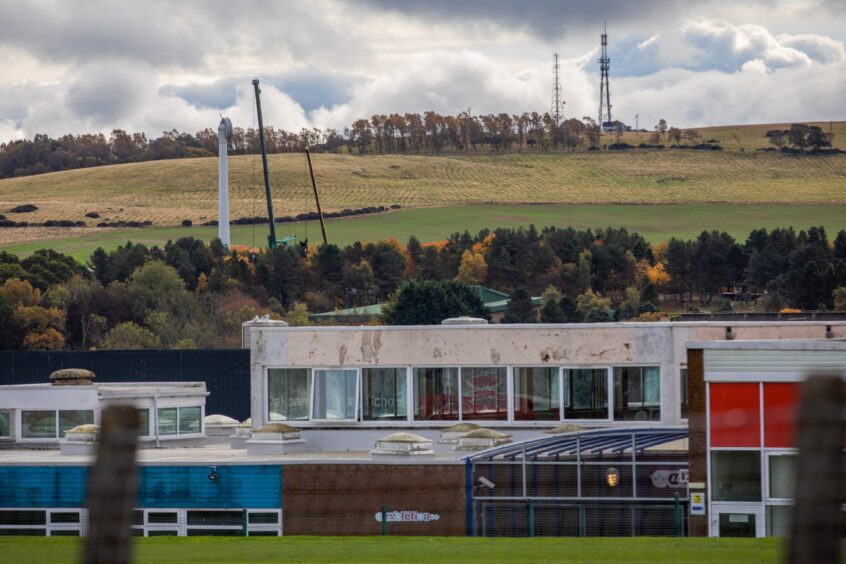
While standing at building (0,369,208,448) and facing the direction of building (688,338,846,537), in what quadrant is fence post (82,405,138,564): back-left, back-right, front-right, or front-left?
front-right

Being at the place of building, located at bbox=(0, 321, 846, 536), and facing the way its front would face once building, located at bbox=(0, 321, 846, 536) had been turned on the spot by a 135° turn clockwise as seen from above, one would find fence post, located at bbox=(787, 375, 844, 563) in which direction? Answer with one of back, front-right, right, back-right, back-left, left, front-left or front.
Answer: back-left

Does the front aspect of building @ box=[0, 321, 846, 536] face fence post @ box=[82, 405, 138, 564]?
yes

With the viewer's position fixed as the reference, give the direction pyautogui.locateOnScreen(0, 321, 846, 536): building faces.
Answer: facing the viewer
